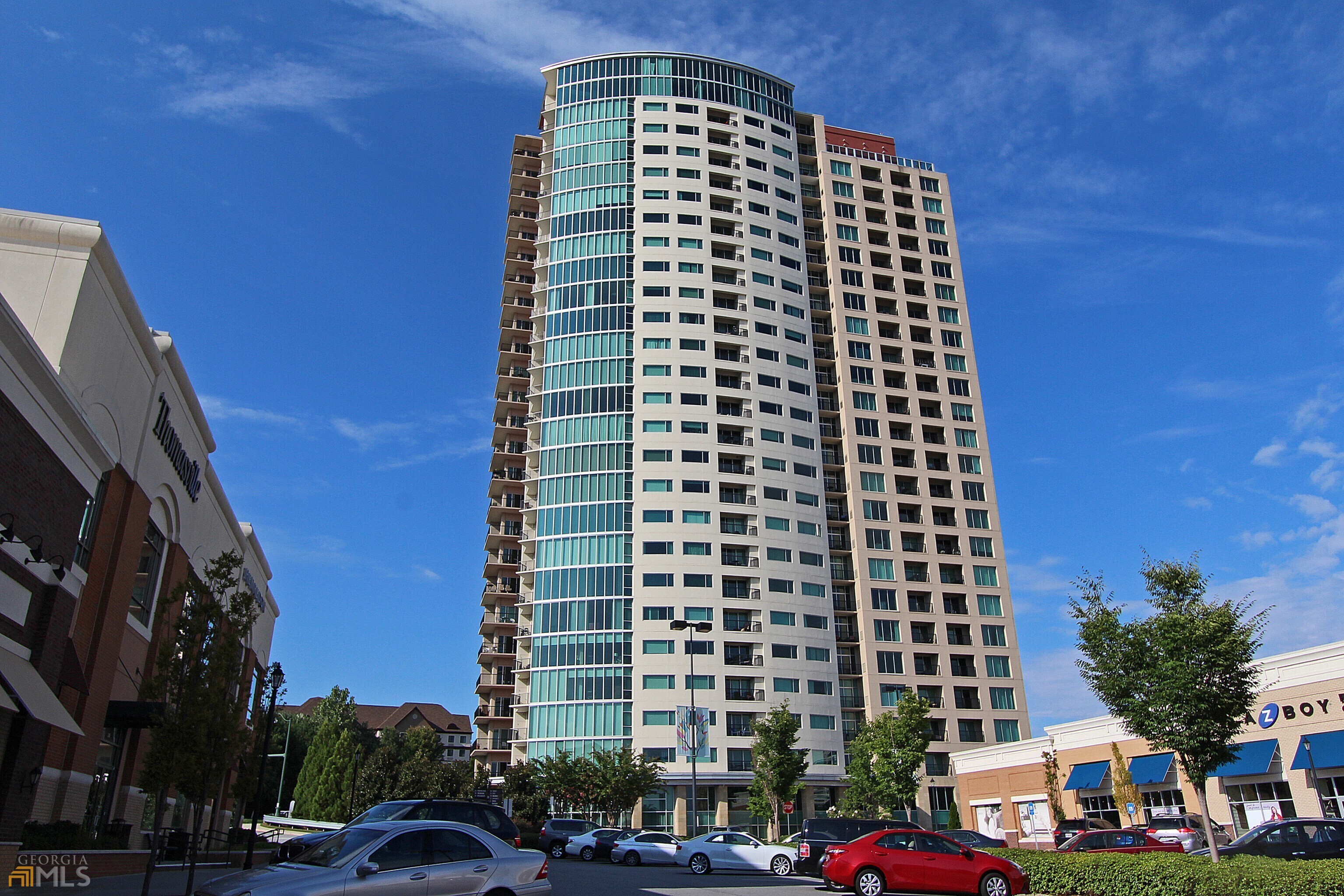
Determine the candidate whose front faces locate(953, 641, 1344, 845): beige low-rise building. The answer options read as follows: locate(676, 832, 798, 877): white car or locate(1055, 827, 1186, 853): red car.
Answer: the white car

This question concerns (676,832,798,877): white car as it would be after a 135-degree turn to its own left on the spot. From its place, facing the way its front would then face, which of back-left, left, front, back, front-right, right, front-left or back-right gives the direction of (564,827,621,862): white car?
front

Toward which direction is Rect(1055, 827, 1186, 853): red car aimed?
to the viewer's left

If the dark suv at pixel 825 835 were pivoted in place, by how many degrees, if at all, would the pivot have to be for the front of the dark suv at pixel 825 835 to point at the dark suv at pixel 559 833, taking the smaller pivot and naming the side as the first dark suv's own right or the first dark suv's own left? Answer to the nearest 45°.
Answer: approximately 135° to the first dark suv's own left

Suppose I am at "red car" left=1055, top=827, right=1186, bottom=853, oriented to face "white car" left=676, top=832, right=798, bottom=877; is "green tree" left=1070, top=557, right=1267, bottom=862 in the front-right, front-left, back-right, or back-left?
back-left

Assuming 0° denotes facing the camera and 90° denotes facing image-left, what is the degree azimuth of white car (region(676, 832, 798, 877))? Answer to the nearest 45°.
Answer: approximately 270°
